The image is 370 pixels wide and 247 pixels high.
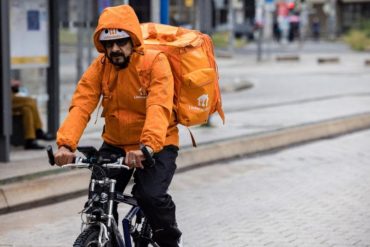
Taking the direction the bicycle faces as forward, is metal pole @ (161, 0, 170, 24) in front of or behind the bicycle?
behind

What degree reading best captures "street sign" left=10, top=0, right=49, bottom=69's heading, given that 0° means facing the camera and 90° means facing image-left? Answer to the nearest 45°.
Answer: approximately 0°

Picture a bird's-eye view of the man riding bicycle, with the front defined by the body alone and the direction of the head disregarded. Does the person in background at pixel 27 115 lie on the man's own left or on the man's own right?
on the man's own right

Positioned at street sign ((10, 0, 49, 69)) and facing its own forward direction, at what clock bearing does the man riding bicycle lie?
The man riding bicycle is roughly at 12 o'clock from the street sign.

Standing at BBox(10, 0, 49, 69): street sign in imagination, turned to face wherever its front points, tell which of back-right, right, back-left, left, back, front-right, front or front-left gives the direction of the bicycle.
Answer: front

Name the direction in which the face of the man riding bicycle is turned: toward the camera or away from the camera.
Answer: toward the camera

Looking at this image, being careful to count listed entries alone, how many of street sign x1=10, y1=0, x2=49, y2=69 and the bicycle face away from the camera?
0

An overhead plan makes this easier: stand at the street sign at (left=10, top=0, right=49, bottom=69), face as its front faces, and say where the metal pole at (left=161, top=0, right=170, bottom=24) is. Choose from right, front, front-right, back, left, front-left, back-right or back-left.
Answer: left

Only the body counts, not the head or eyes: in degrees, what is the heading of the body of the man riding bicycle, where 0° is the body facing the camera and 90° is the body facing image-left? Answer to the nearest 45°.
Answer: approximately 45°

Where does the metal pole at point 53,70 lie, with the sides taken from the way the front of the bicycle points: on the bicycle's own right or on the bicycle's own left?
on the bicycle's own right

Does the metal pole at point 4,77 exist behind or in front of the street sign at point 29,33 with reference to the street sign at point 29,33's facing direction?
in front

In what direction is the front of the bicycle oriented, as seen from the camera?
facing the viewer and to the left of the viewer

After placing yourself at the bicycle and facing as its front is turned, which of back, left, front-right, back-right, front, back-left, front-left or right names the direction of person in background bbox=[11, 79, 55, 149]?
back-right
